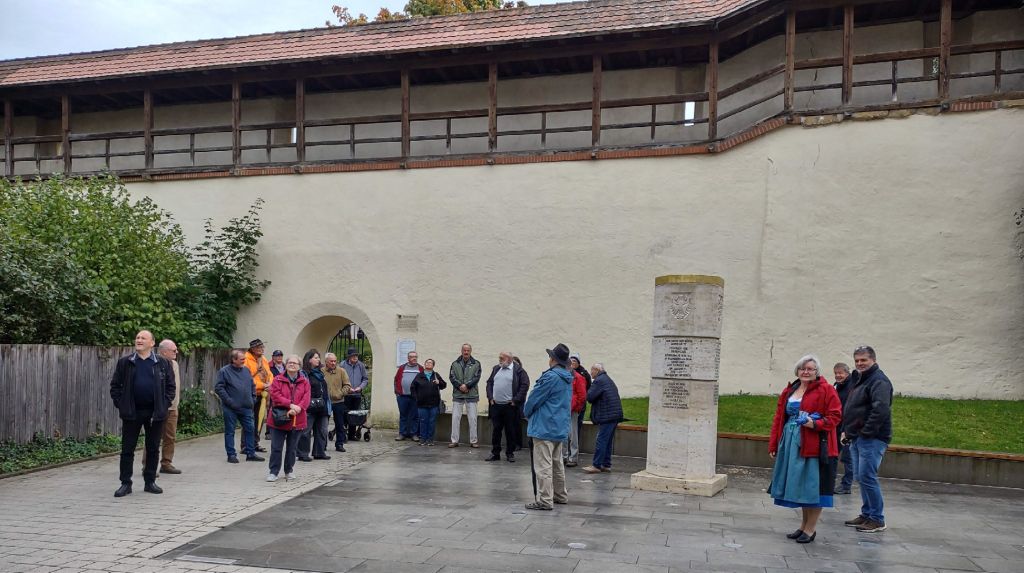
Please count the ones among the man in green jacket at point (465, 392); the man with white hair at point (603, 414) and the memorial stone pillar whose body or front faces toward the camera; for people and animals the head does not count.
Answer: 2

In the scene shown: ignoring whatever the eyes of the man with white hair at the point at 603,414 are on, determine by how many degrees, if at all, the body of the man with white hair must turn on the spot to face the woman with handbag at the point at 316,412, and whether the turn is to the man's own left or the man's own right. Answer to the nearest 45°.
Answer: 0° — they already face them

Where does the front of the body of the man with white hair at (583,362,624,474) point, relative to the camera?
to the viewer's left

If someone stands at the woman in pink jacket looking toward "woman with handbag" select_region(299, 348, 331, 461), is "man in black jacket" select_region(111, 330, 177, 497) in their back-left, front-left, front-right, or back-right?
back-left

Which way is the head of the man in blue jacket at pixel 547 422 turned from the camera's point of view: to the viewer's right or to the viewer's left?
to the viewer's left

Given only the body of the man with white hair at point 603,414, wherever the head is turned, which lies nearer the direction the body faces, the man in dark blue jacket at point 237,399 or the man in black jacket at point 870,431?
the man in dark blue jacket
